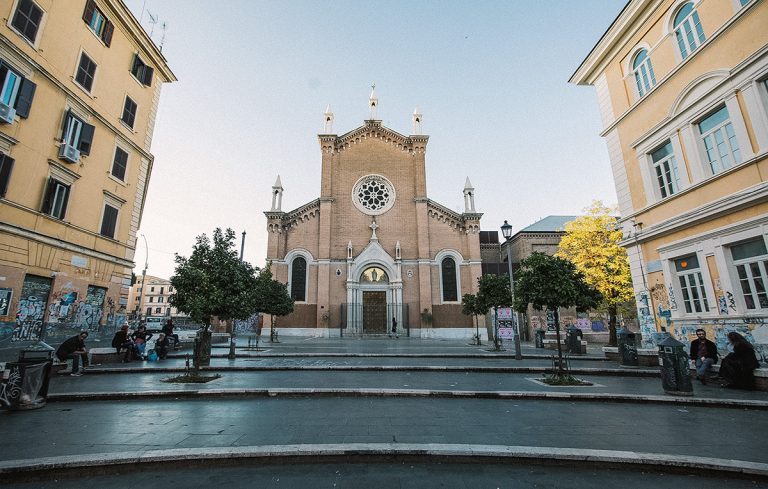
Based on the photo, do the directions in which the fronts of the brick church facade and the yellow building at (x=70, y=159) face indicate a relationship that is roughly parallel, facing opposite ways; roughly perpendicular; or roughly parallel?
roughly perpendicular

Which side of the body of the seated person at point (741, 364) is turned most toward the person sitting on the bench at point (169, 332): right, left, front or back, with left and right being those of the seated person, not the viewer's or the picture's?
front

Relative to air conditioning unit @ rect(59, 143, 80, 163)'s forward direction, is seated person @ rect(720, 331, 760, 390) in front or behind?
in front

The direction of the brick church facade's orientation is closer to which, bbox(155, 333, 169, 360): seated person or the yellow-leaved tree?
the seated person

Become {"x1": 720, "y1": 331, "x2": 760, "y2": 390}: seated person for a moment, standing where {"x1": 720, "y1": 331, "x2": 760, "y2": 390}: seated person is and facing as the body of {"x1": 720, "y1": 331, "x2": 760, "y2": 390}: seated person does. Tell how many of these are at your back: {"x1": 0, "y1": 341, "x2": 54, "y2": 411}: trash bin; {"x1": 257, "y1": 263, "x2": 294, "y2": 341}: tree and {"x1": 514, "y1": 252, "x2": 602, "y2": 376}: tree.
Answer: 0

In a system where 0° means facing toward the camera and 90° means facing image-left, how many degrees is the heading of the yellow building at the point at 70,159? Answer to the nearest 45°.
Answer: approximately 315°

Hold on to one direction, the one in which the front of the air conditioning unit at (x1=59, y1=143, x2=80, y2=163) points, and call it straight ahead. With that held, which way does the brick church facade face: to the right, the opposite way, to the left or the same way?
to the right

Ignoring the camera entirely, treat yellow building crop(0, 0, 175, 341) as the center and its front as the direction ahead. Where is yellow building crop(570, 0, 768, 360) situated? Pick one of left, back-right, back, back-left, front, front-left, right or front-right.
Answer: front

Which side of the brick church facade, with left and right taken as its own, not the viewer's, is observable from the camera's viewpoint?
front

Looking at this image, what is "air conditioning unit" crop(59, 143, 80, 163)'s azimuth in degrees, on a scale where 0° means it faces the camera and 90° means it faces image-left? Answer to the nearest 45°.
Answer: approximately 315°

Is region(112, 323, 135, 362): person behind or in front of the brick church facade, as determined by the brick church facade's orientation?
in front

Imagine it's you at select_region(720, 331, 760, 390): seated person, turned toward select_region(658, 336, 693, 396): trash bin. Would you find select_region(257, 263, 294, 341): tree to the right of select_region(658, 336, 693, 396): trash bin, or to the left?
right

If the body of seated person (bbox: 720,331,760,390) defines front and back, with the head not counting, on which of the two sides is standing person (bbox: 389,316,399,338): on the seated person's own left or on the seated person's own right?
on the seated person's own right

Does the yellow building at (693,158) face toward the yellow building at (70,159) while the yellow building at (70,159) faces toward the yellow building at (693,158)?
yes

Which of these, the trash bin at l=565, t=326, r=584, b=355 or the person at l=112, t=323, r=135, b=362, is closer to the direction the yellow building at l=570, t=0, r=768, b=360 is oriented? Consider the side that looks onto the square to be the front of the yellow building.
the person

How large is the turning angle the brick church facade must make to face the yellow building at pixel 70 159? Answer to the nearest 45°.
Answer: approximately 45° to its right
